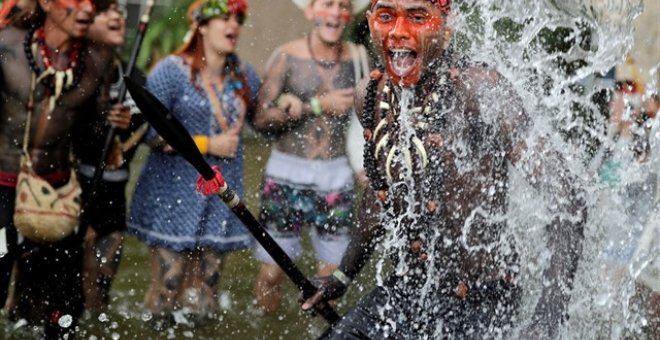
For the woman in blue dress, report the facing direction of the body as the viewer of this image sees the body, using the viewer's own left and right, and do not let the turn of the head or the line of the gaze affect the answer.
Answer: facing the viewer and to the right of the viewer

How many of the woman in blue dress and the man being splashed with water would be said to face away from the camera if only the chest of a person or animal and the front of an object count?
0

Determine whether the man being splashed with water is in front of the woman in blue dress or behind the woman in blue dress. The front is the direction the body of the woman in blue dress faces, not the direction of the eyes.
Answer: in front

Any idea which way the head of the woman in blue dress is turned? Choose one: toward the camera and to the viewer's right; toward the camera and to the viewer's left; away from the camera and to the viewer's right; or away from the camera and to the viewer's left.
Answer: toward the camera and to the viewer's right

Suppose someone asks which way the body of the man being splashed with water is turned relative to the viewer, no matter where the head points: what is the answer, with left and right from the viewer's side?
facing the viewer and to the left of the viewer
